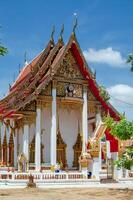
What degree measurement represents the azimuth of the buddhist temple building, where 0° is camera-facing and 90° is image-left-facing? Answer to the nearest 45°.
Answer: approximately 315°
